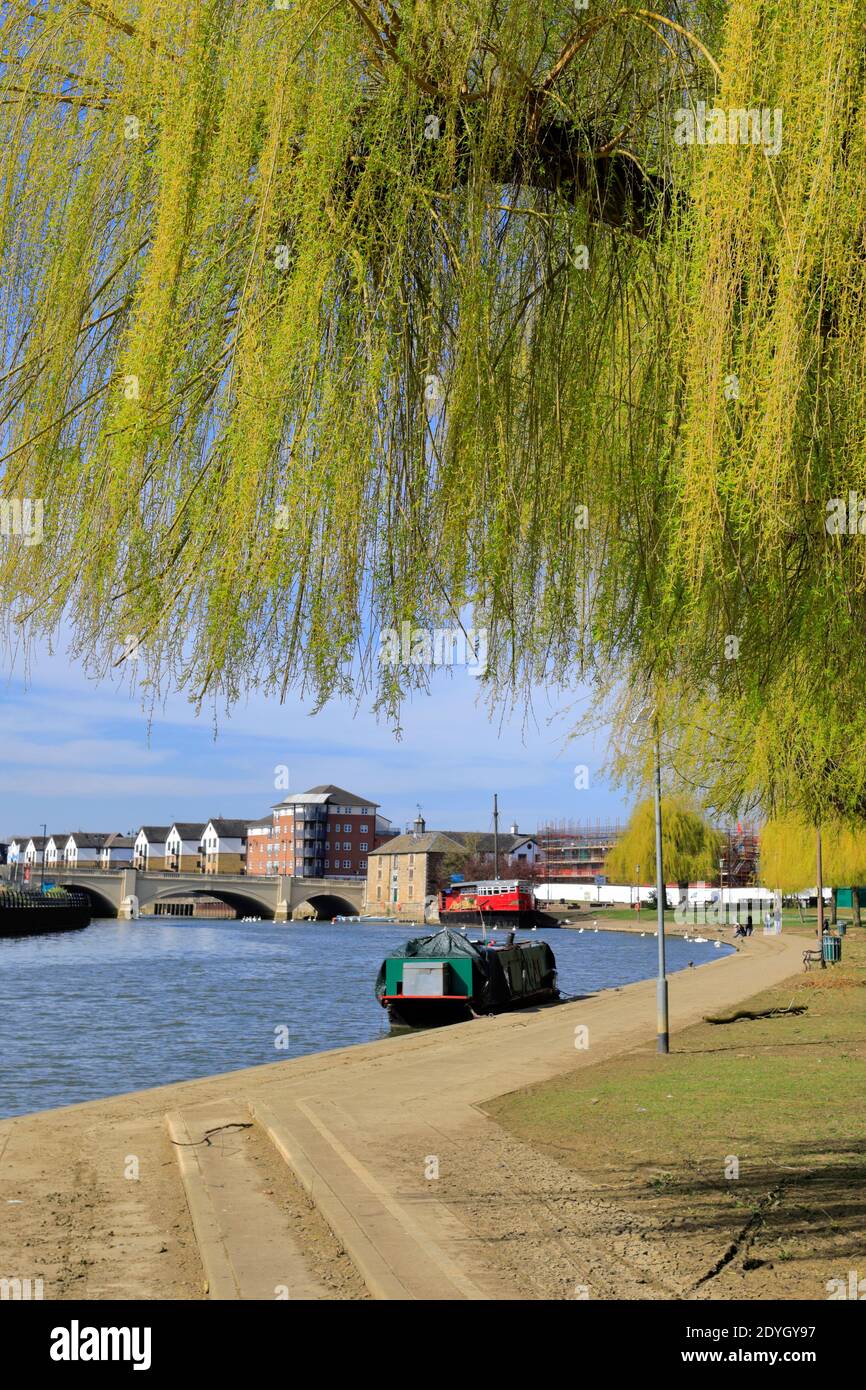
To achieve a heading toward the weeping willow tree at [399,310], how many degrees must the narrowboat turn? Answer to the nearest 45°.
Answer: approximately 135° to its right

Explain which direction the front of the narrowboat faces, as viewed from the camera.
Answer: facing away from the viewer and to the right of the viewer
